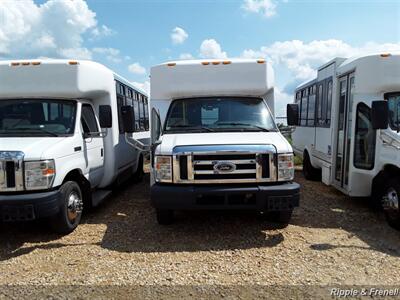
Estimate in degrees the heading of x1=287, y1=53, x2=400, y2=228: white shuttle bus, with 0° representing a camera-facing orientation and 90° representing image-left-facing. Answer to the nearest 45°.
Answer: approximately 315°

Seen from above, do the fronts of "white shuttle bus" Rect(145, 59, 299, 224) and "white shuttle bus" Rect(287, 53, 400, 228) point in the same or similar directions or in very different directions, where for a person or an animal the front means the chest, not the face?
same or similar directions

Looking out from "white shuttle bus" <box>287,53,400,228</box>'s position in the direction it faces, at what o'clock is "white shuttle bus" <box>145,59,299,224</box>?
"white shuttle bus" <box>145,59,299,224</box> is roughly at 3 o'clock from "white shuttle bus" <box>287,53,400,228</box>.

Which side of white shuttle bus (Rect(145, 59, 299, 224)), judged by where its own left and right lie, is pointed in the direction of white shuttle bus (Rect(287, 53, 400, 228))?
left

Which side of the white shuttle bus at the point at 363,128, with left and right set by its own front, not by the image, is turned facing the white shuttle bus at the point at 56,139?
right

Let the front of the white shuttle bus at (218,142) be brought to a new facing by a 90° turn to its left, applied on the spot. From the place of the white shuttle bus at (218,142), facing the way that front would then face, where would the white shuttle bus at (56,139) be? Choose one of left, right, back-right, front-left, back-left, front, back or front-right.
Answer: back

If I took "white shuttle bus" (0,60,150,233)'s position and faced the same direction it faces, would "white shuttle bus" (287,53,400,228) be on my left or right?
on my left

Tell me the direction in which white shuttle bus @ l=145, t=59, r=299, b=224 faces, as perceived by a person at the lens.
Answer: facing the viewer

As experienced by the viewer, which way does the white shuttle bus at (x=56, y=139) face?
facing the viewer and to the left of the viewer

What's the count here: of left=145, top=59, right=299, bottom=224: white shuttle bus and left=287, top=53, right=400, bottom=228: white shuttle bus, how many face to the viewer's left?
0
